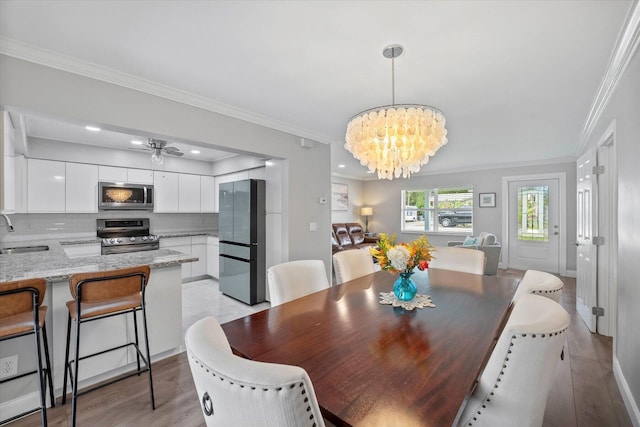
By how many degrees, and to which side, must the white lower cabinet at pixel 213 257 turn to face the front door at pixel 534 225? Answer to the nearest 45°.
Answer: approximately 135° to its left

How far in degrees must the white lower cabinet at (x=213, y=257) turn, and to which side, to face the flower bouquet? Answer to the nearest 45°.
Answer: approximately 45° to its left

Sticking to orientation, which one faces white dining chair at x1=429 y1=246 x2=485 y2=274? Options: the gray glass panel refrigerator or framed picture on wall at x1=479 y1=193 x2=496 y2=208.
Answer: the framed picture on wall

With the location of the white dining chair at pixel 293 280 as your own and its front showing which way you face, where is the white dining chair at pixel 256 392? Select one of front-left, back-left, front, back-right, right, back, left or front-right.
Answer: front-right

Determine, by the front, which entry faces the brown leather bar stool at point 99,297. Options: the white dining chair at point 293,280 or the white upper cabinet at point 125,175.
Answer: the white upper cabinet

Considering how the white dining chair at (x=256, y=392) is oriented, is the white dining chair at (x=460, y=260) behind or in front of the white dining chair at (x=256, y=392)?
in front

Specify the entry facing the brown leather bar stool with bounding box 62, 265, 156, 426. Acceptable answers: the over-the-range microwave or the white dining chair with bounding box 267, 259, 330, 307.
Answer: the over-the-range microwave

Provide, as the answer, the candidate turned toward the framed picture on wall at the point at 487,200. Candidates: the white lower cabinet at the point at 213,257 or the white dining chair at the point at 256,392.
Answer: the white dining chair

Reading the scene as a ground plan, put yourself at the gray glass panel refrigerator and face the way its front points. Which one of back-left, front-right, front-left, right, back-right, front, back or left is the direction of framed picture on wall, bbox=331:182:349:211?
back

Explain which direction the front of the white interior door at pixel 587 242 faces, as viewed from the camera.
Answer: facing to the left of the viewer

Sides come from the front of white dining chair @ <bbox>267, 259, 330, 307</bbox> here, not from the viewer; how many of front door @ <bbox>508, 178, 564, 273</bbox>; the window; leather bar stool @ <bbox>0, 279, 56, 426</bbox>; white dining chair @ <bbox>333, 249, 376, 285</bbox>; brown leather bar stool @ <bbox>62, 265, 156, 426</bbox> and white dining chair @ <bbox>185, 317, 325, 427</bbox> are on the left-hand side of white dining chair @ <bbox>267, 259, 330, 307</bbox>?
3

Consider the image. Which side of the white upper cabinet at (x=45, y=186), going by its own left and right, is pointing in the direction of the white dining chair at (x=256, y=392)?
front
